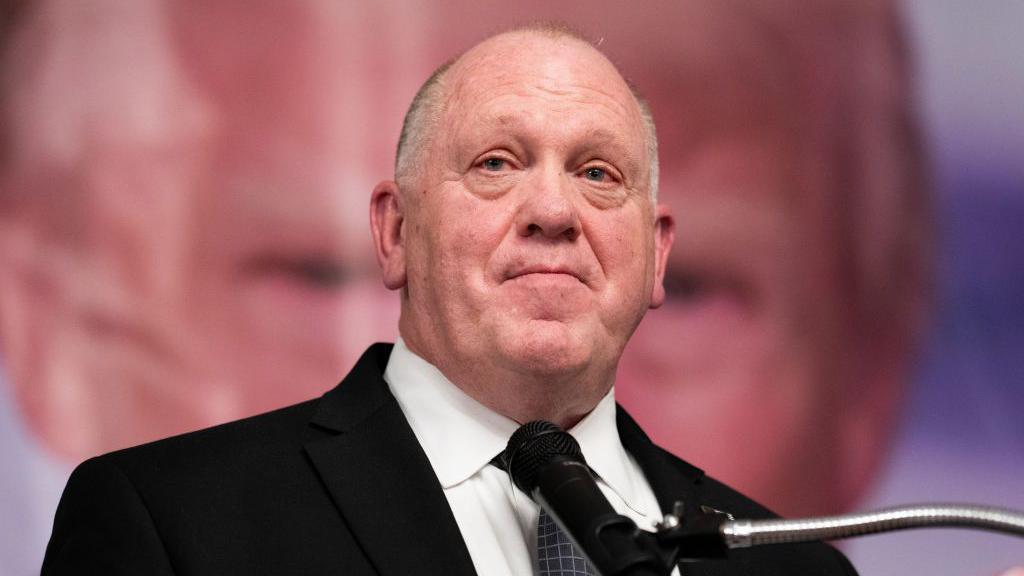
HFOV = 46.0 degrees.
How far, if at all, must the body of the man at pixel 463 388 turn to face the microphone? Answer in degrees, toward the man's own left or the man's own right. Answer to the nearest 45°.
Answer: approximately 45° to the man's own right

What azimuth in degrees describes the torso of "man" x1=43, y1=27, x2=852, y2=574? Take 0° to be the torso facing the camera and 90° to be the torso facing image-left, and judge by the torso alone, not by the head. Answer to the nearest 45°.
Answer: approximately 315°

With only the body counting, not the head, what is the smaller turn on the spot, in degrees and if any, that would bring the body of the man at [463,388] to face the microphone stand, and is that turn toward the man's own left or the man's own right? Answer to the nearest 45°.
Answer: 0° — they already face it
